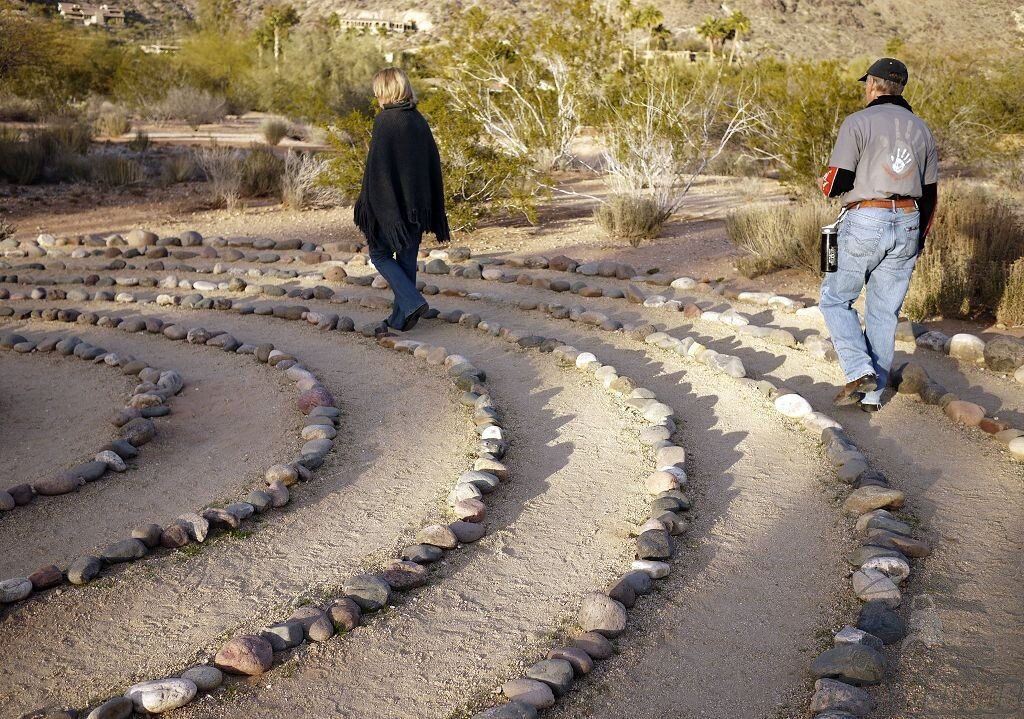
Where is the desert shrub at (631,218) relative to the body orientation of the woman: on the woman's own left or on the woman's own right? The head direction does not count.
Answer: on the woman's own right

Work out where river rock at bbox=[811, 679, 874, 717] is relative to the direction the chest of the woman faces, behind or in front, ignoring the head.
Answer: behind

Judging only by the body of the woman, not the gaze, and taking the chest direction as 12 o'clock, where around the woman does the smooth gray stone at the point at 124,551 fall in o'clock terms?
The smooth gray stone is roughly at 8 o'clock from the woman.

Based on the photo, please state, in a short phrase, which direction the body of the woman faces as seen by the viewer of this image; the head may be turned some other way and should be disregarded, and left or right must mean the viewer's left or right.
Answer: facing away from the viewer and to the left of the viewer

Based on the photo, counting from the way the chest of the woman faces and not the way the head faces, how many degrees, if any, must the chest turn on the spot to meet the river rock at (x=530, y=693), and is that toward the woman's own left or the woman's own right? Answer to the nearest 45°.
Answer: approximately 135° to the woman's own left

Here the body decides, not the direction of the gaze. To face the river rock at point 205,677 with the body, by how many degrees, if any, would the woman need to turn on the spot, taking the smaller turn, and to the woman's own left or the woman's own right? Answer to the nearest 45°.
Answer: approximately 135° to the woman's own left

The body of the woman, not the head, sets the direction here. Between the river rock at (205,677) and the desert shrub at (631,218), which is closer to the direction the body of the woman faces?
the desert shrub

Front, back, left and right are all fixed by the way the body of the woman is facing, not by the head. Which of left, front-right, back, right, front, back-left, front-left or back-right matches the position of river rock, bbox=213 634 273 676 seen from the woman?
back-left

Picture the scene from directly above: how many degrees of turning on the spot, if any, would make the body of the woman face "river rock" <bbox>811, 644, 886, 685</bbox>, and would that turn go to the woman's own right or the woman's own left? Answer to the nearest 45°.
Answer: approximately 135° to the woman's own left

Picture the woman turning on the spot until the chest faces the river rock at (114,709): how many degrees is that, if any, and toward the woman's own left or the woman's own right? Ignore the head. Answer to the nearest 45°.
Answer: approximately 135° to the woman's own left
